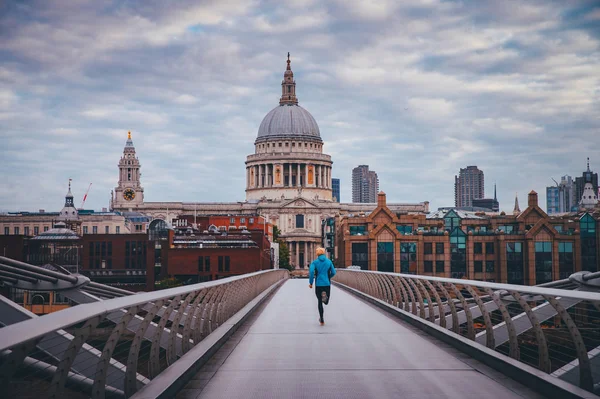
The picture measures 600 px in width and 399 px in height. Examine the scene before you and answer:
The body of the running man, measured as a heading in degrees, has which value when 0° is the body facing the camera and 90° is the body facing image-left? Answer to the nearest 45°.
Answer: approximately 180°
